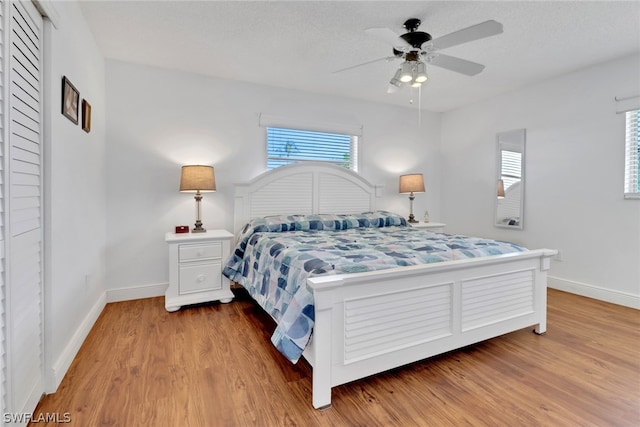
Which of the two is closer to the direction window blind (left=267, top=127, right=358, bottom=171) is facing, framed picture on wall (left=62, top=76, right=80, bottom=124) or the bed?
the bed

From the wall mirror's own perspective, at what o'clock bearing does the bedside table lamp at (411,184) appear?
The bedside table lamp is roughly at 1 o'clock from the wall mirror.

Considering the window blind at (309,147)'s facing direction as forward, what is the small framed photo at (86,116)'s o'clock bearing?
The small framed photo is roughly at 3 o'clock from the window blind.

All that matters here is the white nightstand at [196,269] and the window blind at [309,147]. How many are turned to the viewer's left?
0

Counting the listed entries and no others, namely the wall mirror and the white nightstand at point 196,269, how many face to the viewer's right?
0

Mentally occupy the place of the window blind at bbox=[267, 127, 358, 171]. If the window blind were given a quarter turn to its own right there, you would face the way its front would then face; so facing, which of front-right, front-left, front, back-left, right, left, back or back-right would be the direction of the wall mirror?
back-left

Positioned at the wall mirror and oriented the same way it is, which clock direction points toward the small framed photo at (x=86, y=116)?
The small framed photo is roughly at 12 o'clock from the wall mirror.

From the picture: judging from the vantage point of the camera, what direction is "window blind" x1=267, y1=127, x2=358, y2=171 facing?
facing the viewer and to the right of the viewer

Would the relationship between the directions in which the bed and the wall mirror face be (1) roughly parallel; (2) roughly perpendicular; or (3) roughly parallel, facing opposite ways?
roughly perpendicular

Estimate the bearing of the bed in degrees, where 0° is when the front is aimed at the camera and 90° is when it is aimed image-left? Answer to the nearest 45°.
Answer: approximately 315°

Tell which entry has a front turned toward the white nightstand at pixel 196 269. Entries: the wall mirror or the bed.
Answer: the wall mirror

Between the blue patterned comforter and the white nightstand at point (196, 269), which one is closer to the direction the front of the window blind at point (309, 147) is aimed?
the blue patterned comforter

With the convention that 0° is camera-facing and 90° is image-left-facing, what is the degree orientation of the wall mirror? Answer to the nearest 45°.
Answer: approximately 45°

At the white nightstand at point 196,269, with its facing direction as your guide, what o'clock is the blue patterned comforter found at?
The blue patterned comforter is roughly at 11 o'clock from the white nightstand.

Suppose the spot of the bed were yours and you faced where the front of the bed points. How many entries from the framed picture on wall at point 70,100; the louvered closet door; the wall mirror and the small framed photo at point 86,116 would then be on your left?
1

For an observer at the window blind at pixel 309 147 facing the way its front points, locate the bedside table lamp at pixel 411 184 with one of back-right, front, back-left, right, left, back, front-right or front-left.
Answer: front-left

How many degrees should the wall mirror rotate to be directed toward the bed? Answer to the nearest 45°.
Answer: approximately 45° to its left

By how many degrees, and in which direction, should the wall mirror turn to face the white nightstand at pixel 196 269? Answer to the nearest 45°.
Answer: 0° — it already faces it

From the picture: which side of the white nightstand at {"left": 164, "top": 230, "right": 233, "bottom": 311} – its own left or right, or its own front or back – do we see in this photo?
front
